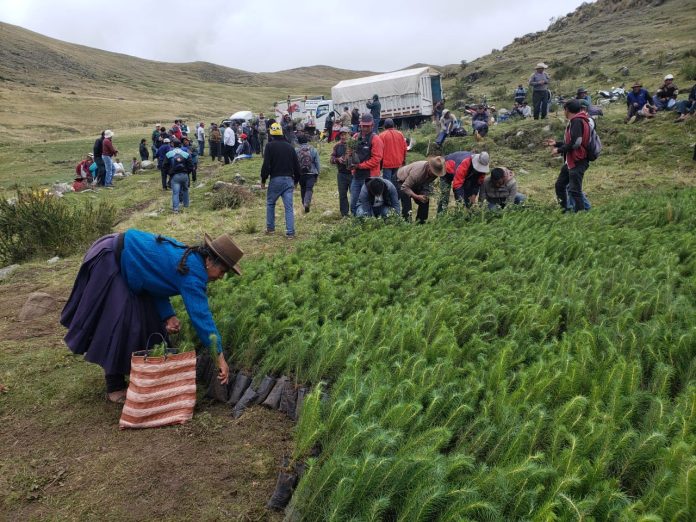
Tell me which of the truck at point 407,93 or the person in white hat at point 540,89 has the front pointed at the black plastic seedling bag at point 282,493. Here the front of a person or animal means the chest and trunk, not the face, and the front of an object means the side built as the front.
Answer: the person in white hat

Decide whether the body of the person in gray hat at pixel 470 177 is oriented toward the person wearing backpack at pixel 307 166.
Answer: no

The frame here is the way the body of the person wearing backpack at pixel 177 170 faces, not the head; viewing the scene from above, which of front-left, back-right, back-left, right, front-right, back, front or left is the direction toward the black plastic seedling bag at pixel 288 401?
back

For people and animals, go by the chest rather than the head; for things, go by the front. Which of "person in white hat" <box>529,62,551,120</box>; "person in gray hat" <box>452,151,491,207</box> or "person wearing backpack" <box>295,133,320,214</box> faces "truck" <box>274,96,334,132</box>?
the person wearing backpack

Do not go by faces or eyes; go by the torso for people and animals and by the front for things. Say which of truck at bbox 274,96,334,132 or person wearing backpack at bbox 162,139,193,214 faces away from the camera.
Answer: the person wearing backpack

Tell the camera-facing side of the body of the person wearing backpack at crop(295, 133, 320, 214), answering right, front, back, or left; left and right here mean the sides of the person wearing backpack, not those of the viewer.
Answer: back

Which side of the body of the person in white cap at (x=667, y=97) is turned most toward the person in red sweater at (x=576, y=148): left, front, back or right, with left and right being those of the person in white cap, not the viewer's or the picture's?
front

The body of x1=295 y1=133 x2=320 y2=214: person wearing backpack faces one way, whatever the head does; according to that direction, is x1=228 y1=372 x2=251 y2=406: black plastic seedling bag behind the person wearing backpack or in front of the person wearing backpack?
behind

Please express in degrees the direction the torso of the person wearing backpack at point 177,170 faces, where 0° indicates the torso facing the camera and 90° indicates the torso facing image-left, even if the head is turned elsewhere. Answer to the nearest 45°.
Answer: approximately 180°

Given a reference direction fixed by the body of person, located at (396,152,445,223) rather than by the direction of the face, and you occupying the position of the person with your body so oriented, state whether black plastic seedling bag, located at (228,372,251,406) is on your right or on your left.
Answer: on your right

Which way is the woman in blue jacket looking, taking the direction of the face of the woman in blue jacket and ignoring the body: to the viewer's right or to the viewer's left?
to the viewer's right

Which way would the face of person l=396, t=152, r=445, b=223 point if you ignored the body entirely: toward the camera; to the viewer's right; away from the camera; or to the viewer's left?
to the viewer's right

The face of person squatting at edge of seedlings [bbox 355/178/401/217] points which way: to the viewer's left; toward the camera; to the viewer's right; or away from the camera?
toward the camera

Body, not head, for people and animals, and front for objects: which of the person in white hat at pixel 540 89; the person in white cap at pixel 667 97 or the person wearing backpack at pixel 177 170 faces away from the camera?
the person wearing backpack

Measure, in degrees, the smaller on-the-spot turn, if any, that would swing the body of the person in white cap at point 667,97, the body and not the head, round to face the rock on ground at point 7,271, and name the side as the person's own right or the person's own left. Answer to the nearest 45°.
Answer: approximately 45° to the person's own right
